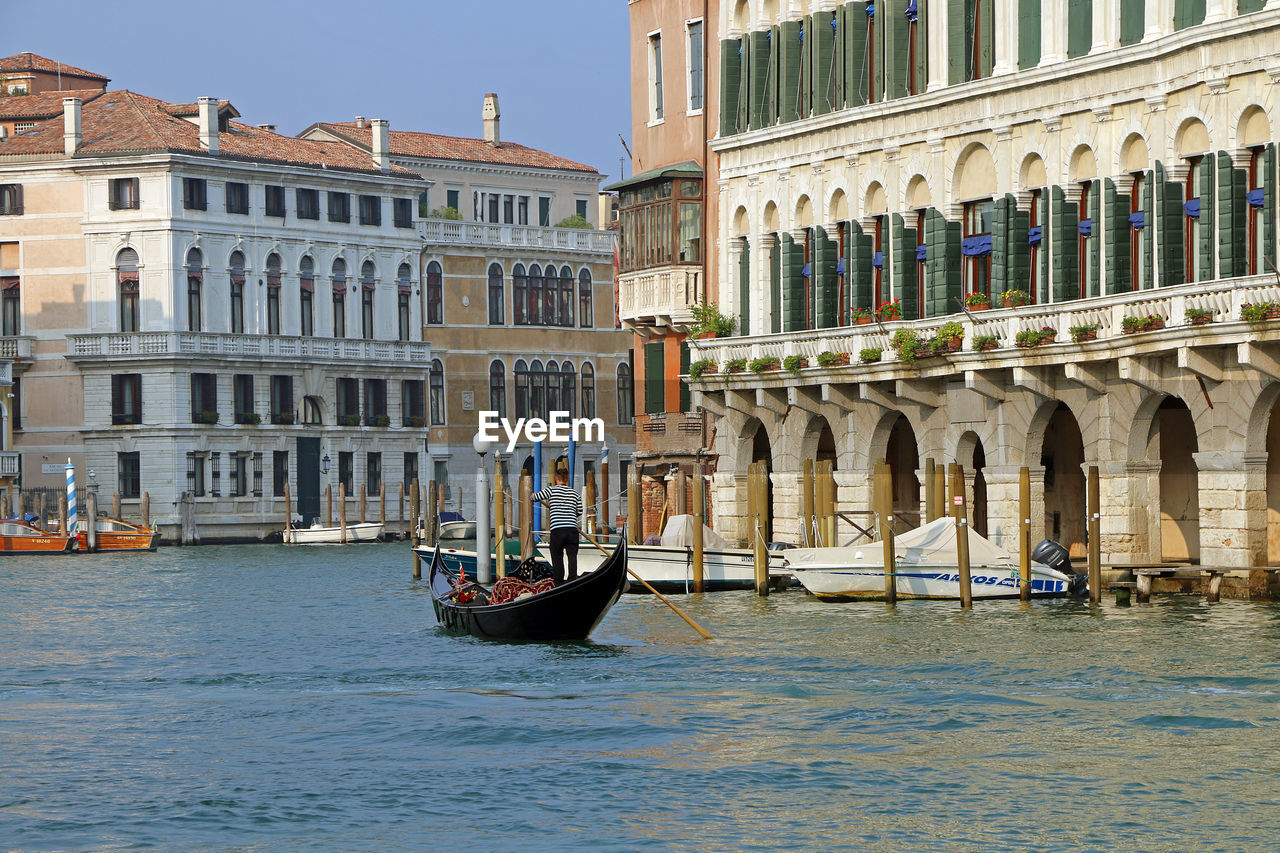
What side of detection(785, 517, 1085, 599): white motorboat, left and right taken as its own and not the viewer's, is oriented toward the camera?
left

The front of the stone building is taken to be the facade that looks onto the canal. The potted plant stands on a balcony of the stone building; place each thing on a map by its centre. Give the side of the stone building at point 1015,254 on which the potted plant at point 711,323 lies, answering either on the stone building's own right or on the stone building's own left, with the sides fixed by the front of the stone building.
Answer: on the stone building's own right

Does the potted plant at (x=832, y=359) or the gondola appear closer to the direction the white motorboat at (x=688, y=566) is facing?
the gondola

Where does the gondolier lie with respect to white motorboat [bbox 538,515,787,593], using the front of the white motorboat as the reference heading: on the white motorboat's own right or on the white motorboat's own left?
on the white motorboat's own left

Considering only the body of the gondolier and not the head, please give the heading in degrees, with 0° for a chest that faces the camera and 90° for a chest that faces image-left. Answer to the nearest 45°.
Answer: approximately 180°

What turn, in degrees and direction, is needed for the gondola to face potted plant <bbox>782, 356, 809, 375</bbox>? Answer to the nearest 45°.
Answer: approximately 45° to its right

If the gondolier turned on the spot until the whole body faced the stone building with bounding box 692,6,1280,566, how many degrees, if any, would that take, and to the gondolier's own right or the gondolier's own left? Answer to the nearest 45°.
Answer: approximately 45° to the gondolier's own right

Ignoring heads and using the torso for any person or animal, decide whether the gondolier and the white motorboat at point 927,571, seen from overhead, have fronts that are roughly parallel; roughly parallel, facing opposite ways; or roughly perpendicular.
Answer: roughly perpendicular

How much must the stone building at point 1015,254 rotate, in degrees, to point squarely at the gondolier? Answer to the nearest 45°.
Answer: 0° — it already faces them

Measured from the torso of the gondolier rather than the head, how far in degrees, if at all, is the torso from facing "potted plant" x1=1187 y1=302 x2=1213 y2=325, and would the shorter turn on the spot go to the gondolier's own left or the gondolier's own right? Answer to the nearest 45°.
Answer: approximately 90° to the gondolier's own right

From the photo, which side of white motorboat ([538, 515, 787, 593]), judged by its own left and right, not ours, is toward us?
left

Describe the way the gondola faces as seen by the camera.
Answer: facing away from the viewer and to the left of the viewer

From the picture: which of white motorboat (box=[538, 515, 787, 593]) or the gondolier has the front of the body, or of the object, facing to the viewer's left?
the white motorboat

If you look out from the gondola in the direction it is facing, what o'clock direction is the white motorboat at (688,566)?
The white motorboat is roughly at 2 o'clock from the gondola.
